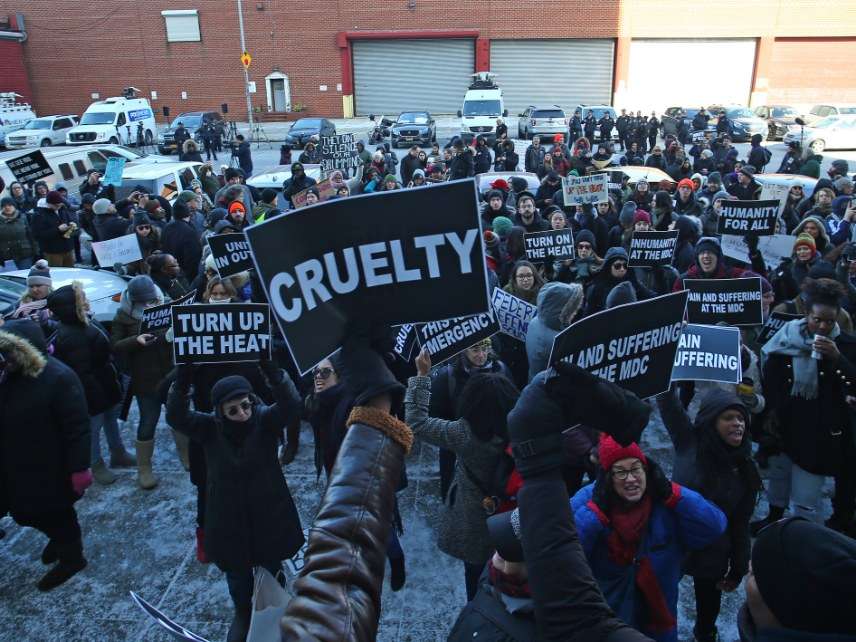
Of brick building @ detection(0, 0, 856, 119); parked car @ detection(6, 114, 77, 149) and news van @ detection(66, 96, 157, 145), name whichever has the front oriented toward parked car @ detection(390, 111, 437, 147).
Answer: the brick building

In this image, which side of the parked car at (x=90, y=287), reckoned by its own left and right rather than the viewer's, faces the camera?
right

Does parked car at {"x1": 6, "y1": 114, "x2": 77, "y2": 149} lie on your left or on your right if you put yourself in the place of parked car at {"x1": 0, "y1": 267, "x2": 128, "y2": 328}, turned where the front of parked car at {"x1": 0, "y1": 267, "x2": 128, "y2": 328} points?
on your left

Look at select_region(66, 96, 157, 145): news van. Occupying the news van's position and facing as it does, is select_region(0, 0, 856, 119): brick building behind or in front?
behind

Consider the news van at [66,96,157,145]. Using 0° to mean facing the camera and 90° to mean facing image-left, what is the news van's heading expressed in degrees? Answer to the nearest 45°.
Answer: approximately 45°

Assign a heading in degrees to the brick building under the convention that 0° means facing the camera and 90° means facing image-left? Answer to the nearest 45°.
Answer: approximately 0°

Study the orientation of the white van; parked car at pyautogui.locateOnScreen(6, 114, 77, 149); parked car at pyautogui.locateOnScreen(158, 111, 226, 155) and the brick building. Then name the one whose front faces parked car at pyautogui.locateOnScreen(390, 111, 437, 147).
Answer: the brick building

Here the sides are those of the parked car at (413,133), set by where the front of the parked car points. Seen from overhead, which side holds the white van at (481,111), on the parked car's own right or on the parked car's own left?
on the parked car's own left
